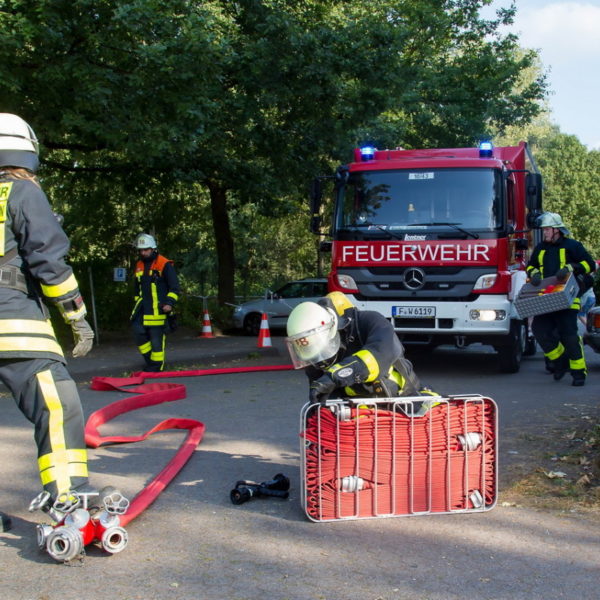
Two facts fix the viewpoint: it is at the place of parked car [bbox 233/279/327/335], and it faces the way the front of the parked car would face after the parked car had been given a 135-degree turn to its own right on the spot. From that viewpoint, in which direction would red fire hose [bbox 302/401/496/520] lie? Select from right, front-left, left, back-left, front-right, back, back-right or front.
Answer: back-right

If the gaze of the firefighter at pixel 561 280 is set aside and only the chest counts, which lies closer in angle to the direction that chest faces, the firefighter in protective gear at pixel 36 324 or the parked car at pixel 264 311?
the firefighter in protective gear

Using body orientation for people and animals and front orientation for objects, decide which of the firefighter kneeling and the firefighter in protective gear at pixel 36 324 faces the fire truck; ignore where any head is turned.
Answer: the firefighter in protective gear

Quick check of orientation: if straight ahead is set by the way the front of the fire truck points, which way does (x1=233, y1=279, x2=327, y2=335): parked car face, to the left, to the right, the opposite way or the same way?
to the right

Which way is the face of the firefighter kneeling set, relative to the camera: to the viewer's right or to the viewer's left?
to the viewer's left

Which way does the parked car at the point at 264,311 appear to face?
to the viewer's left

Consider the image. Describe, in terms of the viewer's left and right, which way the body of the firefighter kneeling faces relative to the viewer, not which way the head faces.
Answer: facing the viewer and to the left of the viewer

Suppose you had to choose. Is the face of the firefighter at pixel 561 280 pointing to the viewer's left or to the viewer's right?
to the viewer's left

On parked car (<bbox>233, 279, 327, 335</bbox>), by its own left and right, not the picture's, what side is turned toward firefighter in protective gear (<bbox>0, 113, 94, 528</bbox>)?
left

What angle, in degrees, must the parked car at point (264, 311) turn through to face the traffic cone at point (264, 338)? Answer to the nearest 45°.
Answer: approximately 90° to its left

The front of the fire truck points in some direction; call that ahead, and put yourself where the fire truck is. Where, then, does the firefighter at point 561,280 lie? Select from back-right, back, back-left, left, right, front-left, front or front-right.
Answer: left

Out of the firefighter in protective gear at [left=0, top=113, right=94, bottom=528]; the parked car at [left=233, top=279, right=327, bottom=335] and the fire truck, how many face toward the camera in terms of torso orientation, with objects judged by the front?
1

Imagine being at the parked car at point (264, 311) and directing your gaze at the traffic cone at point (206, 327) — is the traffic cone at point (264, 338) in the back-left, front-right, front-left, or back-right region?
front-left

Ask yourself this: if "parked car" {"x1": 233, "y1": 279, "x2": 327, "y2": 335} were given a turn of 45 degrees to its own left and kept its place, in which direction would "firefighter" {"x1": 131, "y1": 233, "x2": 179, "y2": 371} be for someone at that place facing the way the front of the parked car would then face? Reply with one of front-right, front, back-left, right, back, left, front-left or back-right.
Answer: front-left

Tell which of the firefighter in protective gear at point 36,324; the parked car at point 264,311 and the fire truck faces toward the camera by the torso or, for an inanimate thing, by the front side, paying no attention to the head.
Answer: the fire truck

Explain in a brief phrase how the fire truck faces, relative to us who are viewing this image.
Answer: facing the viewer

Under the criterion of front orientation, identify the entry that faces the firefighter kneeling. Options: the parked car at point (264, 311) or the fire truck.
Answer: the fire truck

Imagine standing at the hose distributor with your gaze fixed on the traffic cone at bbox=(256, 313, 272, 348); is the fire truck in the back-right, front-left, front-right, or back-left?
front-right

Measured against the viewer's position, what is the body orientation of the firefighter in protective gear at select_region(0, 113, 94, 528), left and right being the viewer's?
facing away from the viewer and to the right of the viewer
